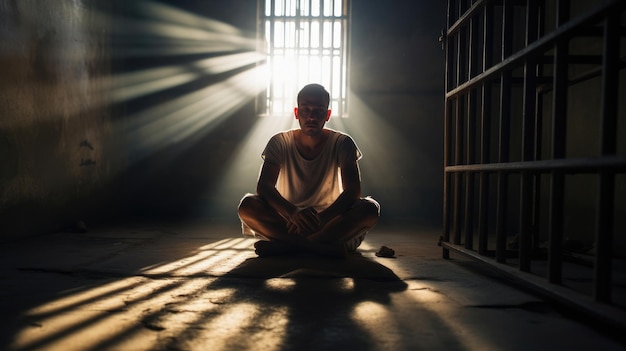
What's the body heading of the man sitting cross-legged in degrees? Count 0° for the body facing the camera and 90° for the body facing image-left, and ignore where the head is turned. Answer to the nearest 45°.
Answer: approximately 0°

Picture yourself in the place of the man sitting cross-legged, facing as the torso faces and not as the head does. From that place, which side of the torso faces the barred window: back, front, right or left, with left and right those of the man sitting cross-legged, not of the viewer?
back
